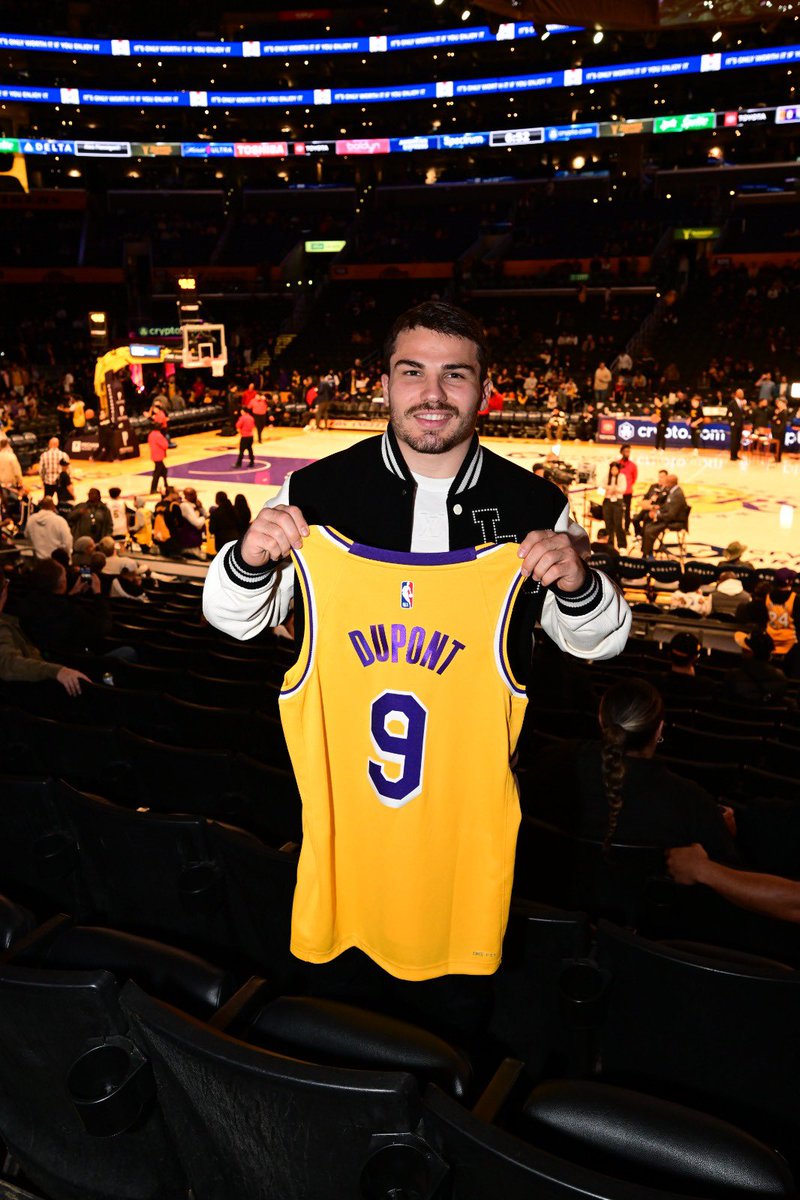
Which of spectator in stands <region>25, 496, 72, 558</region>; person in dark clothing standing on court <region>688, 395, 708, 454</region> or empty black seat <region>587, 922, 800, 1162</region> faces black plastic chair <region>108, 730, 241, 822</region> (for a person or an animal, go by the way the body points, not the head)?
person in dark clothing standing on court <region>688, 395, 708, 454</region>

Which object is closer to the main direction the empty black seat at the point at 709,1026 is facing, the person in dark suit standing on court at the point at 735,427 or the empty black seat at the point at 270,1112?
the person in dark suit standing on court

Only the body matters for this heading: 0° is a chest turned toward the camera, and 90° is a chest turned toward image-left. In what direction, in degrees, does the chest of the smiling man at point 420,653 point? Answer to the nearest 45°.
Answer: approximately 0°

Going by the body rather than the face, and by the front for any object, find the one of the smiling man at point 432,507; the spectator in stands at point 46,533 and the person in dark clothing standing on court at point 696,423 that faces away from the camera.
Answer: the spectator in stands at point 46,533

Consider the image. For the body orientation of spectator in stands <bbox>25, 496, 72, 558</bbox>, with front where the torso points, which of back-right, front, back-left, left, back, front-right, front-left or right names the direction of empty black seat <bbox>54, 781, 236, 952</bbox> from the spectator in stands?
back

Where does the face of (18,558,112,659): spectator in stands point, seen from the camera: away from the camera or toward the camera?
away from the camera

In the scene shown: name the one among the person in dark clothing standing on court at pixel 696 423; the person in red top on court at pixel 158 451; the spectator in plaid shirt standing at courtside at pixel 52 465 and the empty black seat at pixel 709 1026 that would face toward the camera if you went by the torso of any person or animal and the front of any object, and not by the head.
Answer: the person in dark clothing standing on court at pixel 696 423

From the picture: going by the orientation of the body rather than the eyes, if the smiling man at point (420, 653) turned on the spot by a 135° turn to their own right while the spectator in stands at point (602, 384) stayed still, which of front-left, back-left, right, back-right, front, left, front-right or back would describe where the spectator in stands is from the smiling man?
front-right
